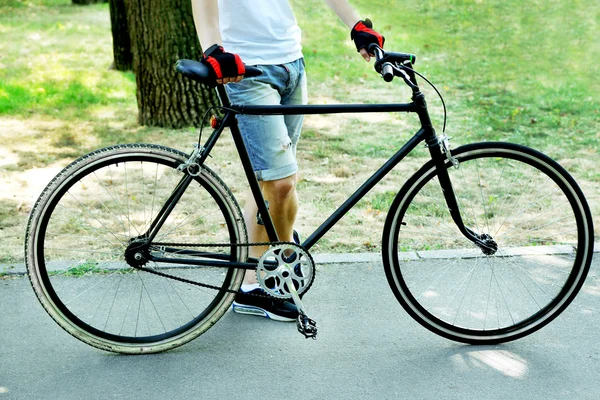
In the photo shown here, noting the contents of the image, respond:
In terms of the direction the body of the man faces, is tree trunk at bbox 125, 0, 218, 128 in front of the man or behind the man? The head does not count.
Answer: behind

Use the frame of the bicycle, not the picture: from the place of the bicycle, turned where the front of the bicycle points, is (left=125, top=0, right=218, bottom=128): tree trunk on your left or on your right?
on your left

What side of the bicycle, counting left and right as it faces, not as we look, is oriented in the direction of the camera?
right

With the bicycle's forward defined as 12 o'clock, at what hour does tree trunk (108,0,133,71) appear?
The tree trunk is roughly at 8 o'clock from the bicycle.

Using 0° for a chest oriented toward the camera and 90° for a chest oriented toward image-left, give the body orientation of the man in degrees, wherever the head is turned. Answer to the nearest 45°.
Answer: approximately 315°
